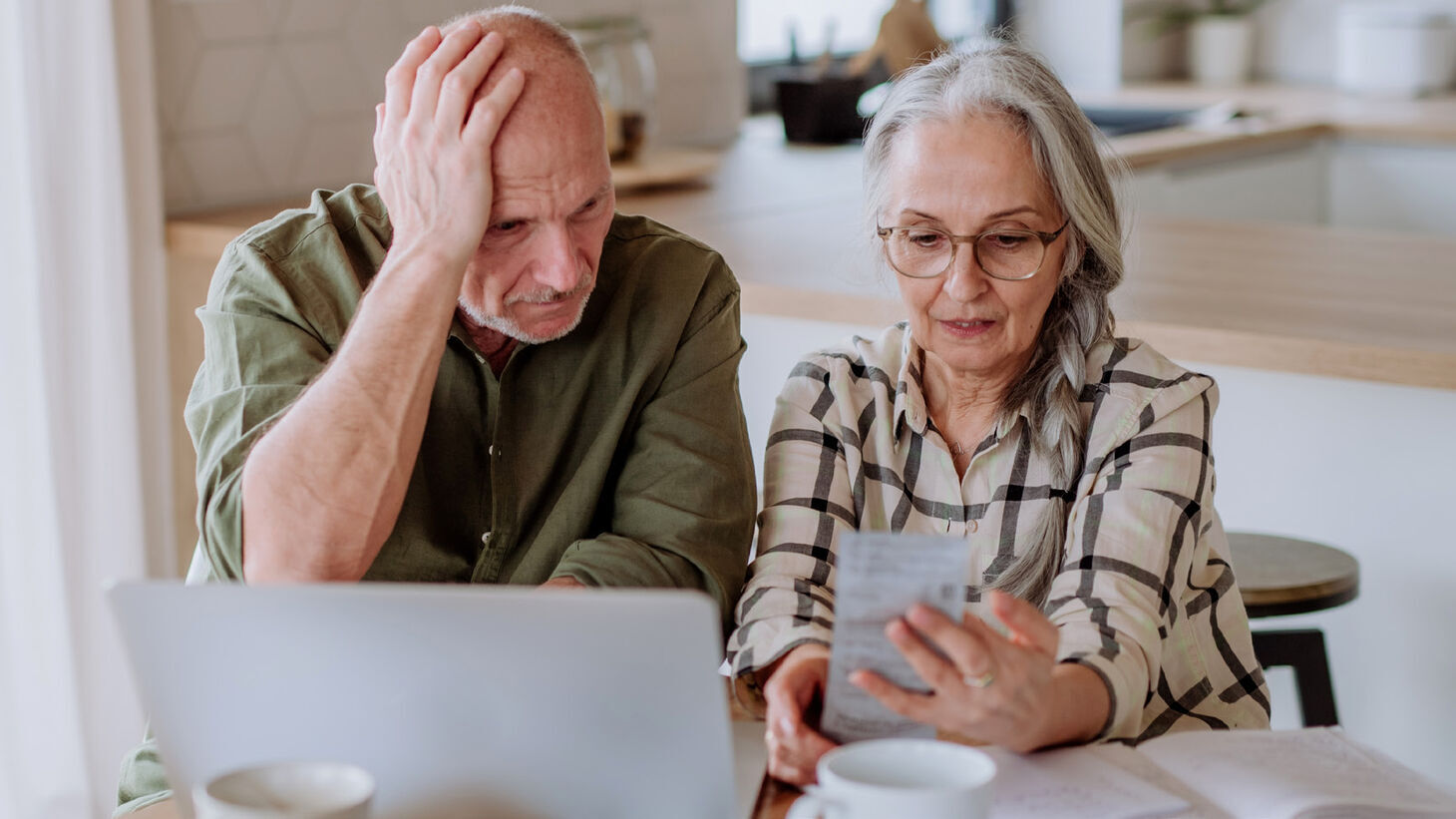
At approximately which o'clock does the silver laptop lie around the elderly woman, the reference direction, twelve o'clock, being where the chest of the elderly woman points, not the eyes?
The silver laptop is roughly at 1 o'clock from the elderly woman.

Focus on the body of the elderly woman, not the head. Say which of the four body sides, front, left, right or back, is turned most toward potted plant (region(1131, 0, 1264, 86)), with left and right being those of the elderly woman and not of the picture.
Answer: back

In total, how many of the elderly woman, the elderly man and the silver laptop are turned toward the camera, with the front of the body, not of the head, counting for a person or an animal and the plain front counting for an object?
2

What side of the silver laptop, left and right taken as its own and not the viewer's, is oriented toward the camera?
back

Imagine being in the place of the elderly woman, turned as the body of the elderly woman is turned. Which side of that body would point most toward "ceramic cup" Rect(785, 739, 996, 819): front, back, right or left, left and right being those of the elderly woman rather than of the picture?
front

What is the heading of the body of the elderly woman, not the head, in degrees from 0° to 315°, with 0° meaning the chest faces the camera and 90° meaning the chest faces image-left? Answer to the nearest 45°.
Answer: approximately 0°

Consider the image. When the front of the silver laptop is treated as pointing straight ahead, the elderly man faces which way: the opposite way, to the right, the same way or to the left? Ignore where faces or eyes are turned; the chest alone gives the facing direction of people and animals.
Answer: the opposite way

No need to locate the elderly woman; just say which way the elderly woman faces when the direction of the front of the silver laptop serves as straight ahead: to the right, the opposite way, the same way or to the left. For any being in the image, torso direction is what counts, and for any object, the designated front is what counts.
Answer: the opposite way

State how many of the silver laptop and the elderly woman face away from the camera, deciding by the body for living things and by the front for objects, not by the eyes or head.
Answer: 1

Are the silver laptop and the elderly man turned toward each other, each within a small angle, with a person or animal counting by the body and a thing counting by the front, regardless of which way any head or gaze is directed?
yes
